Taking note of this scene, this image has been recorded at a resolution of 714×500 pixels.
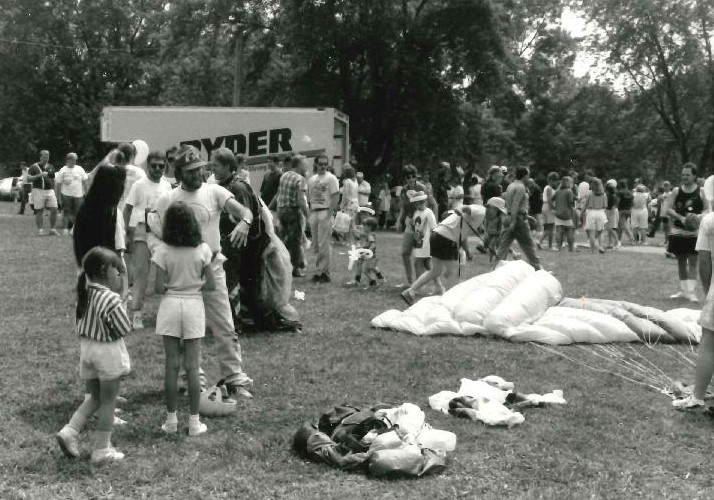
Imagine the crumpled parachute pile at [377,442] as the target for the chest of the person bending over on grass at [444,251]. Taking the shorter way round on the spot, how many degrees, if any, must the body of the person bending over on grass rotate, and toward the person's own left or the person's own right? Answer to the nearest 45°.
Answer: approximately 90° to the person's own right

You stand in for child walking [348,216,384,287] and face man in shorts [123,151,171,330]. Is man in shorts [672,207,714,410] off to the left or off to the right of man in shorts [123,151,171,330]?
left

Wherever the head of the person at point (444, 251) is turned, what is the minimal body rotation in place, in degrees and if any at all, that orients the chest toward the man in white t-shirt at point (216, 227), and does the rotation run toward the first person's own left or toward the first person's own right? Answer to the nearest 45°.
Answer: approximately 90° to the first person's own right

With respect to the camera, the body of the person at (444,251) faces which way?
to the viewer's right

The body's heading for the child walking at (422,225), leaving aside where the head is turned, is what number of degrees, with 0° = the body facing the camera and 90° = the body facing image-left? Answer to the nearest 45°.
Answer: approximately 45°

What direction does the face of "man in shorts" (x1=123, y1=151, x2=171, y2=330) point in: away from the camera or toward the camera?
toward the camera

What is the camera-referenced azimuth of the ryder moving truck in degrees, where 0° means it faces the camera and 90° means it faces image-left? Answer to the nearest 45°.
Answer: approximately 90°

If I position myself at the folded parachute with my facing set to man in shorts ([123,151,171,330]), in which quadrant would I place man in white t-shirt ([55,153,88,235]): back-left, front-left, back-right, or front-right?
front-right

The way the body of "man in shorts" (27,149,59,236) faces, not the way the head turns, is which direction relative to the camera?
toward the camera
